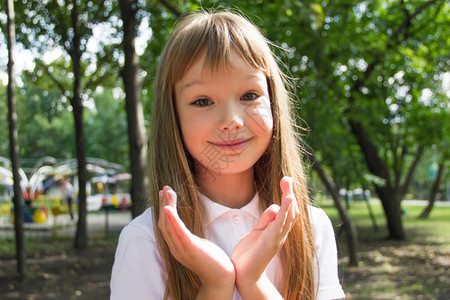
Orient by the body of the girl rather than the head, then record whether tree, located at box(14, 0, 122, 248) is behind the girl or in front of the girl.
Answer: behind

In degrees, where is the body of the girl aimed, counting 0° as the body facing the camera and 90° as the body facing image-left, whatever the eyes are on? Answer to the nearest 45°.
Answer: approximately 0°
